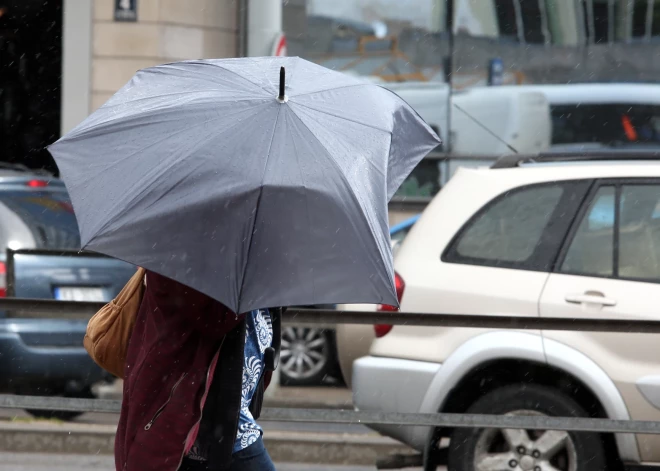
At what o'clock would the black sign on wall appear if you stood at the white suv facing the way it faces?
The black sign on wall is roughly at 8 o'clock from the white suv.

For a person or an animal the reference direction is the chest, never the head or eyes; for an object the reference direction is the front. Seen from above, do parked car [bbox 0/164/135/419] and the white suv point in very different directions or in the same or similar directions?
very different directions

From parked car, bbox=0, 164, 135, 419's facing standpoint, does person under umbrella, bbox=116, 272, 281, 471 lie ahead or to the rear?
to the rear

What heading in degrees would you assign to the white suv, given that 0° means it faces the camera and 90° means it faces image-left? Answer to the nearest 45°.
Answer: approximately 270°

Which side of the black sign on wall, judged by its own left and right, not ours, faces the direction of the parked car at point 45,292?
front

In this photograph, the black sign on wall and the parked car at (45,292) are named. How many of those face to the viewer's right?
0

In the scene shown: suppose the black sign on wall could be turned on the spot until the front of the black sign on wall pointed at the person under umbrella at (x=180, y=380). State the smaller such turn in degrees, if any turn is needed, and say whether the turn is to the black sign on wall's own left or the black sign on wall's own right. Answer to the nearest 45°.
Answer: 0° — it already faces them

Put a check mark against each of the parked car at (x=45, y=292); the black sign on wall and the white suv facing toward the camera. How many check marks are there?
1

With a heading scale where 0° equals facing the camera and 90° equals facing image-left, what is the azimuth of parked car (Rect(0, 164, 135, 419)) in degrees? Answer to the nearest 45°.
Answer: approximately 135°

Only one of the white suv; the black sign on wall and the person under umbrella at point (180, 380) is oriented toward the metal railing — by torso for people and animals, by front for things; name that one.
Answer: the black sign on wall

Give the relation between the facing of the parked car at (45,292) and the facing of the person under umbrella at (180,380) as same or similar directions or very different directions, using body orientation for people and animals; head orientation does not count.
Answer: very different directions
